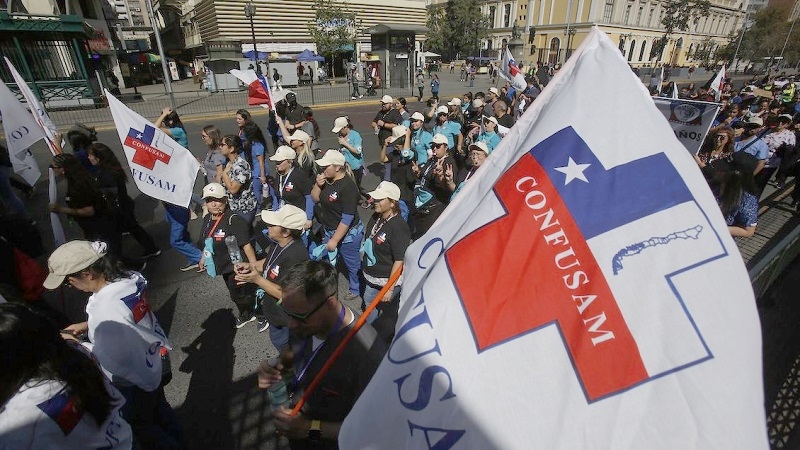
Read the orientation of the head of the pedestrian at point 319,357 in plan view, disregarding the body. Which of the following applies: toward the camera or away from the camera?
toward the camera

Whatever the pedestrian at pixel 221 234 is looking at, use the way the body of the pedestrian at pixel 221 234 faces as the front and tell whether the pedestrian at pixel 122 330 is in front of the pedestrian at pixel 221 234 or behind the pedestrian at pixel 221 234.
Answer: in front

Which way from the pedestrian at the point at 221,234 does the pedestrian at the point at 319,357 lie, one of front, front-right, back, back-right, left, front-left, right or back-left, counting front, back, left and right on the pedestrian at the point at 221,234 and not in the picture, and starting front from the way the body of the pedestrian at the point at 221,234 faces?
front-left

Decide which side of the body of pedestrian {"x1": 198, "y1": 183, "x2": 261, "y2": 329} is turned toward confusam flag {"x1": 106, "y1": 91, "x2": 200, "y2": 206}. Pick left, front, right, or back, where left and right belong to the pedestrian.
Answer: right

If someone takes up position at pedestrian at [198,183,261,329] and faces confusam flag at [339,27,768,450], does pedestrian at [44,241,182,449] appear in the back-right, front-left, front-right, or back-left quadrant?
front-right

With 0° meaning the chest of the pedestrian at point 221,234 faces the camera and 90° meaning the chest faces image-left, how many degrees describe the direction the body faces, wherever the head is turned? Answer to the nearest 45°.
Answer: approximately 45°

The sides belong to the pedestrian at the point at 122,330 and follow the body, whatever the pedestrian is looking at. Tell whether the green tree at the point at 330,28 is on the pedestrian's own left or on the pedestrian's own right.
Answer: on the pedestrian's own right

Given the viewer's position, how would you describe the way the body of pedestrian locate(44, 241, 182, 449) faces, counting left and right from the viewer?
facing to the left of the viewer

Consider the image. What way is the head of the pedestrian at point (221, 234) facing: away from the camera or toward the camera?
toward the camera

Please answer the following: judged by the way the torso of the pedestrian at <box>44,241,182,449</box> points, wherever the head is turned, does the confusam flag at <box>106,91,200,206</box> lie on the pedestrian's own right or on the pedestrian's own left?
on the pedestrian's own right

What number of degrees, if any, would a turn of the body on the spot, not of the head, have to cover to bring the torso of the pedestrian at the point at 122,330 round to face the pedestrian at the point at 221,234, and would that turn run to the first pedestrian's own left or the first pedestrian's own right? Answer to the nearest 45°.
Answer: approximately 135° to the first pedestrian's own right

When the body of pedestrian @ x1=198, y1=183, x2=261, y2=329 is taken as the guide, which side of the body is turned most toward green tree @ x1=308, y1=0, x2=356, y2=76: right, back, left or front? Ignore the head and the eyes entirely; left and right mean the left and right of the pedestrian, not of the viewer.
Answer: back

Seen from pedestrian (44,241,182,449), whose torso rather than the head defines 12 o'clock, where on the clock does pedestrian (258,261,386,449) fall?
pedestrian (258,261,386,449) is roughly at 8 o'clock from pedestrian (44,241,182,449).
